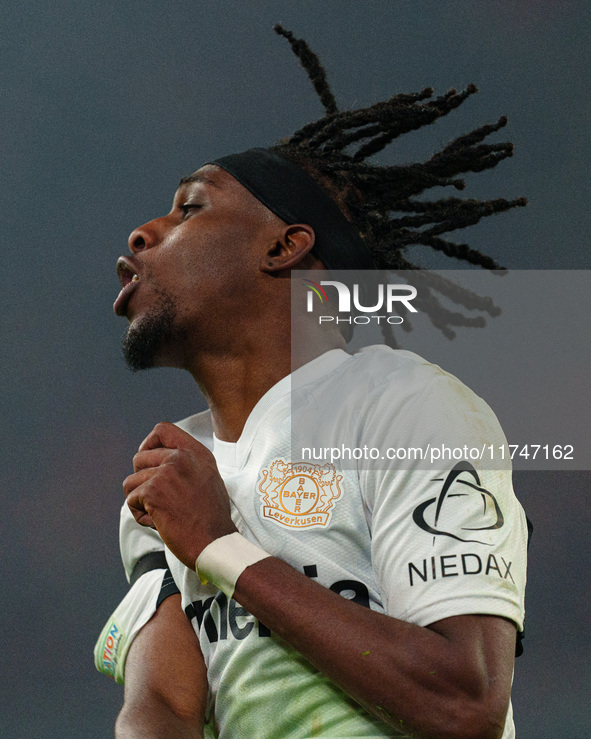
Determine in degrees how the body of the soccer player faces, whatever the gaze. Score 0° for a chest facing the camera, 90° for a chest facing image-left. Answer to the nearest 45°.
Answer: approximately 45°

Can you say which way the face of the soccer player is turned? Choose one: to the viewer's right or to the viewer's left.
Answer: to the viewer's left
